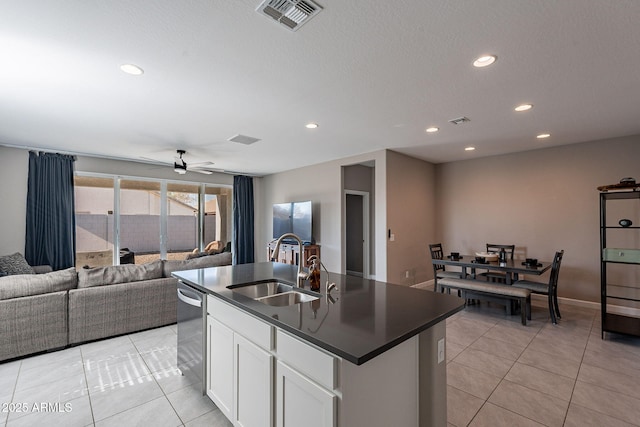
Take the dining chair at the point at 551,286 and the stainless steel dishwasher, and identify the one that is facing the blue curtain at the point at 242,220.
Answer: the dining chair

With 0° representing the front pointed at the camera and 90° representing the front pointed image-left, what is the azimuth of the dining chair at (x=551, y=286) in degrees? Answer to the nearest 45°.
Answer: approximately 90°

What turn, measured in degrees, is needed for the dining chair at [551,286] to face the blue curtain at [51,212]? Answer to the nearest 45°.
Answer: approximately 45° to its left

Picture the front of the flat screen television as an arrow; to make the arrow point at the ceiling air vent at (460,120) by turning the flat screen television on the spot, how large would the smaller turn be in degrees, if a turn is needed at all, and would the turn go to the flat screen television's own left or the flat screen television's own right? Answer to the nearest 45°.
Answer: approximately 90° to the flat screen television's own left

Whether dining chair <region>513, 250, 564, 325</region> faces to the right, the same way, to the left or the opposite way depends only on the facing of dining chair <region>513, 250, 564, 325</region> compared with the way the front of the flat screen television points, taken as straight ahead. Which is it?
to the right

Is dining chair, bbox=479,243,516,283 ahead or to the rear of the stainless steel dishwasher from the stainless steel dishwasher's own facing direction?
to the rear

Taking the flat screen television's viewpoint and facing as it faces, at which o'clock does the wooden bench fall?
The wooden bench is roughly at 9 o'clock from the flat screen television.

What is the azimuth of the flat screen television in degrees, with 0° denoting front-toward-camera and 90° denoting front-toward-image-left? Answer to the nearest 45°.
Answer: approximately 45°

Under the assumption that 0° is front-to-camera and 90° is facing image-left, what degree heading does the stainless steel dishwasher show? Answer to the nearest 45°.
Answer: approximately 45°
